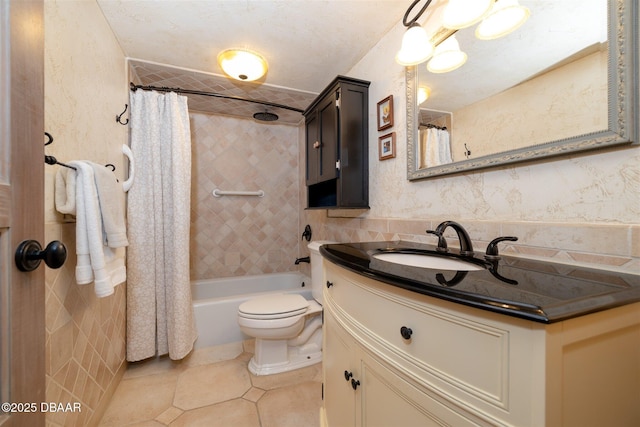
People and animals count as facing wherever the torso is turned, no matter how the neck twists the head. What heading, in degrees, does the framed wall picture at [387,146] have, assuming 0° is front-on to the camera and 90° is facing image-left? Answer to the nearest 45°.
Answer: approximately 45°

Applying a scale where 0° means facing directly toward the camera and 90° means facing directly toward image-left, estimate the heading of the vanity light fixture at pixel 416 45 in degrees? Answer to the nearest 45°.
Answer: approximately 45°

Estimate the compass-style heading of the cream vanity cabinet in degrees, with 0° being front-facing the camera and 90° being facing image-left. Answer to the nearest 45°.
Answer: approximately 45°

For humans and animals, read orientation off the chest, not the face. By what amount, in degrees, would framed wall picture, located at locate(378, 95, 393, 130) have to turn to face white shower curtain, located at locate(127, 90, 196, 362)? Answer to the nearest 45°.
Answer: approximately 45° to its right

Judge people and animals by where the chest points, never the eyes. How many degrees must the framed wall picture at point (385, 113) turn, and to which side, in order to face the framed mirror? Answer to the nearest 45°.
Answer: approximately 90° to its left

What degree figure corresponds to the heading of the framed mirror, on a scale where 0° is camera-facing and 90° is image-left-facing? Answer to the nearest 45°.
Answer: approximately 45°
